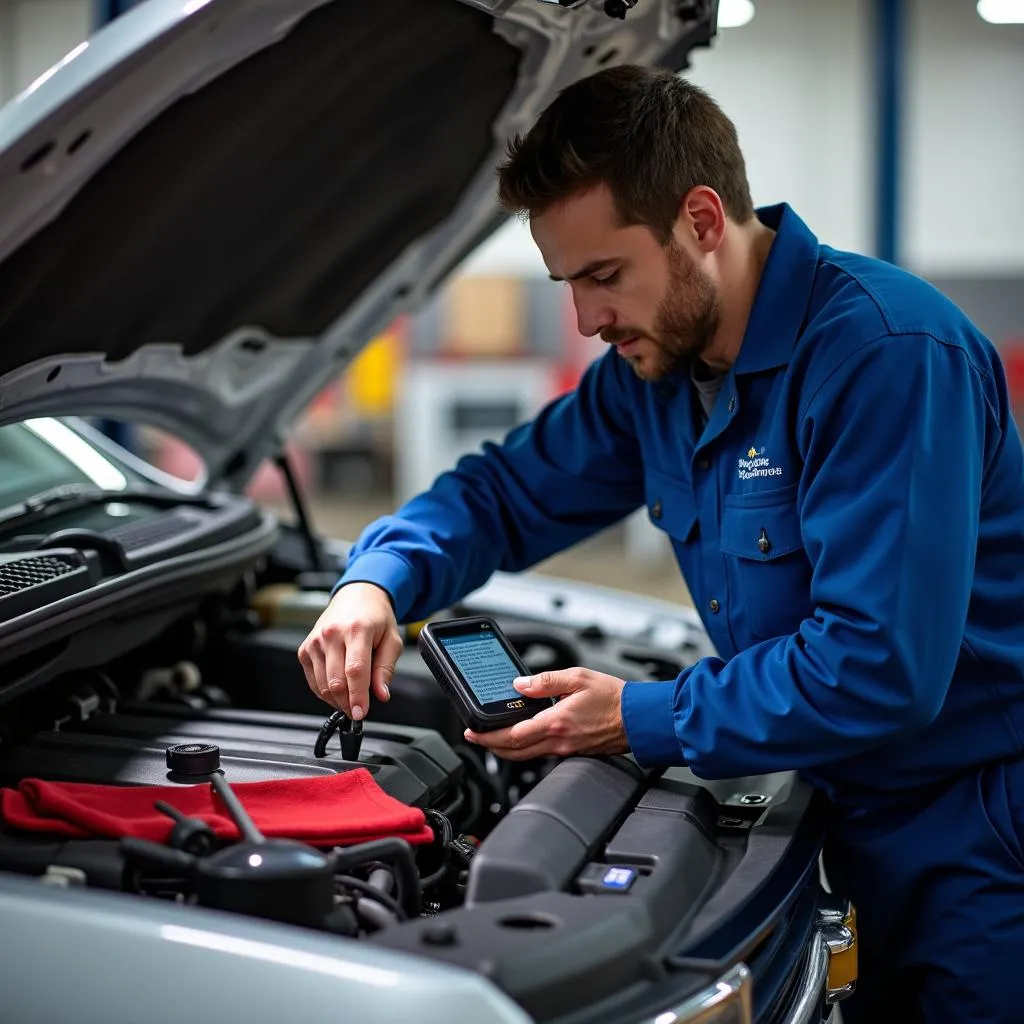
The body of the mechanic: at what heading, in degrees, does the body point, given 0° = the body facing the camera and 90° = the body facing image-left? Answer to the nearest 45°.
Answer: approximately 45°
